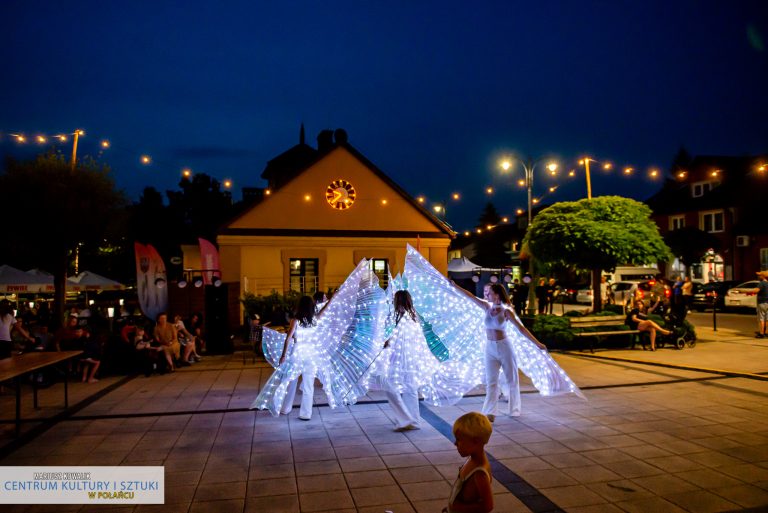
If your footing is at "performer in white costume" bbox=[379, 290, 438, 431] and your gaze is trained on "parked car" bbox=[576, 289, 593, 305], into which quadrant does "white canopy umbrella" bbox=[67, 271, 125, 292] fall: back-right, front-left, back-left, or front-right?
front-left

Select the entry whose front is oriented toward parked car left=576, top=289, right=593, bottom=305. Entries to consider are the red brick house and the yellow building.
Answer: the red brick house

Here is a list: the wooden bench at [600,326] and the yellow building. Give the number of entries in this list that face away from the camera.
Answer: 0

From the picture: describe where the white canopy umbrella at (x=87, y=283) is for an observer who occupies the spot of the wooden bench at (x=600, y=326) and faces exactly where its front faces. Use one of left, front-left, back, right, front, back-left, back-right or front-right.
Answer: back-right

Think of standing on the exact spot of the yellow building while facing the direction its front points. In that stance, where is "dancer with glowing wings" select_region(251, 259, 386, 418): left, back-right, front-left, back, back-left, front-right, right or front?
front

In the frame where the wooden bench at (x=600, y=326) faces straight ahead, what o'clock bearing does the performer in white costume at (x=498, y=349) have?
The performer in white costume is roughly at 2 o'clock from the wooden bench.

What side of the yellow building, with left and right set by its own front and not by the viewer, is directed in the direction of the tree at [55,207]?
right

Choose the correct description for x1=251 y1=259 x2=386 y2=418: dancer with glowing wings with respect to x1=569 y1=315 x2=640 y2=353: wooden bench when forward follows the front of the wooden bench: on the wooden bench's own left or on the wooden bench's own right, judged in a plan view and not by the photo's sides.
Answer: on the wooden bench's own right

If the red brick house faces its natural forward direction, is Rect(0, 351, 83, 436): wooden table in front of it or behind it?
in front

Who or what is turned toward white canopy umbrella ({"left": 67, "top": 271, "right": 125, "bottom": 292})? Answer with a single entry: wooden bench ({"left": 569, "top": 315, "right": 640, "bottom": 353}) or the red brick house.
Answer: the red brick house

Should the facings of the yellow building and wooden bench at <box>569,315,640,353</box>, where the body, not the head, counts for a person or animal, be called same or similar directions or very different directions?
same or similar directions

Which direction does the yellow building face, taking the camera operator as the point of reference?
facing the viewer

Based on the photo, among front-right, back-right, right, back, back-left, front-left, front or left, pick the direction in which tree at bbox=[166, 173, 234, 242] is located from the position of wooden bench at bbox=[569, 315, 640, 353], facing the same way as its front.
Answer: back

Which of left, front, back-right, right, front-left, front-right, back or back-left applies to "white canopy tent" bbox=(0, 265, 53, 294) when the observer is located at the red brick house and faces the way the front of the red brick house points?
front

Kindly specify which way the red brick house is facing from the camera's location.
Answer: facing the viewer and to the left of the viewer
